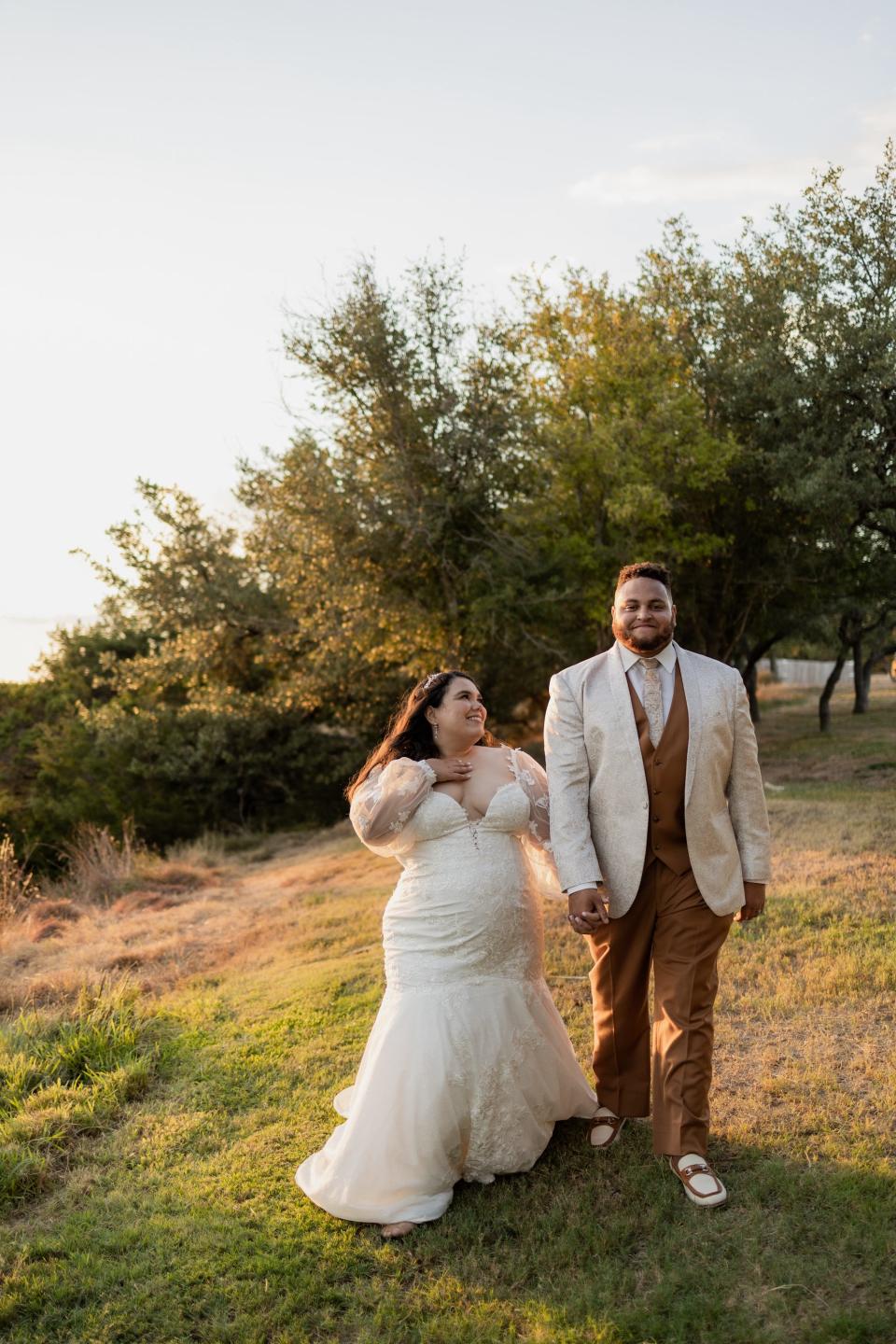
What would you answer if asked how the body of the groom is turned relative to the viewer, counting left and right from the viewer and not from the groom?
facing the viewer

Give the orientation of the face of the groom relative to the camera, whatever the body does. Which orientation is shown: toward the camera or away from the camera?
toward the camera

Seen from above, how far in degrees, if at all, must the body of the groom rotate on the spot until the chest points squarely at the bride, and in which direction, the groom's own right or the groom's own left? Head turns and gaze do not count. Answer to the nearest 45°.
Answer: approximately 90° to the groom's own right

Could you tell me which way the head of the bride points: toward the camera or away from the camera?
toward the camera
